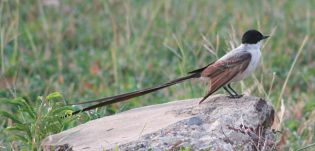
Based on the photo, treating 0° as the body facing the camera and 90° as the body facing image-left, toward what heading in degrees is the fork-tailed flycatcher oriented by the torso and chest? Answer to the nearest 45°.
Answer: approximately 270°

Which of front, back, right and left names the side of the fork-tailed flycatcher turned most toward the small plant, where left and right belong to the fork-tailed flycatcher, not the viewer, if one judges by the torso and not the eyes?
back
